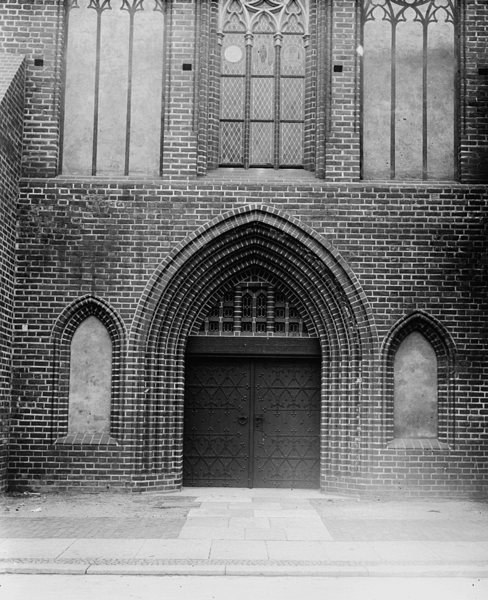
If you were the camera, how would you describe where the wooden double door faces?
facing the viewer
